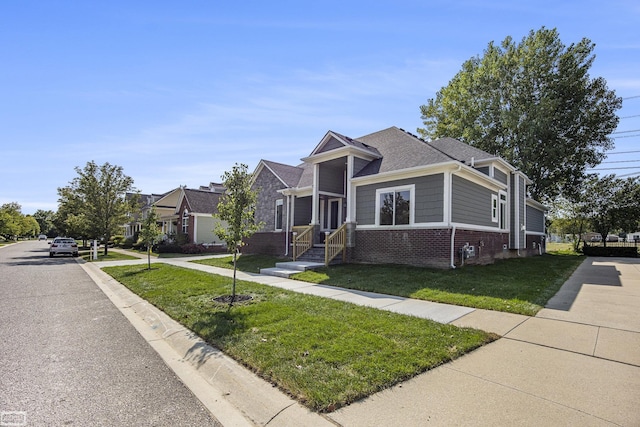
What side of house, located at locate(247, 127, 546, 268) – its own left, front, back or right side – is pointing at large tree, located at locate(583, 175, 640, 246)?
back

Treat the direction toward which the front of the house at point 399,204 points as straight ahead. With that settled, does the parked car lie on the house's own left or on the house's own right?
on the house's own right

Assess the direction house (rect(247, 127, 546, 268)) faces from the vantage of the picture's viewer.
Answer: facing the viewer and to the left of the viewer

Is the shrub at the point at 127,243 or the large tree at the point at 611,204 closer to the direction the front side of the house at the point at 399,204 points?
the shrub

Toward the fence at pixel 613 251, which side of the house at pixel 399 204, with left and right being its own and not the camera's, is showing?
back

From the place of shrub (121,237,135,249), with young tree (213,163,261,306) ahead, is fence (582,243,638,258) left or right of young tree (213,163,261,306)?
left

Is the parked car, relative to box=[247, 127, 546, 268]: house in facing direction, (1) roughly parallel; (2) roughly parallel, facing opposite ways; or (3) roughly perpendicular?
roughly perpendicular
